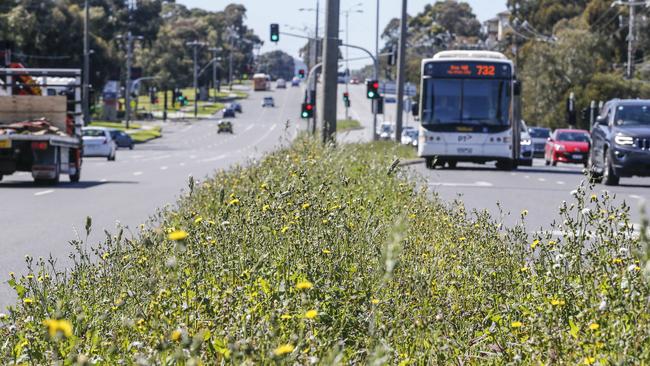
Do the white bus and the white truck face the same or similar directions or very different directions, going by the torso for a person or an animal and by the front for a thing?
very different directions

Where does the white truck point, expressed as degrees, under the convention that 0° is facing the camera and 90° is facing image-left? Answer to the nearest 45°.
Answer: approximately 180°

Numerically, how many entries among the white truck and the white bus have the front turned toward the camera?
1

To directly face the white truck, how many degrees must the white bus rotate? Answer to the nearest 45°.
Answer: approximately 45° to its right

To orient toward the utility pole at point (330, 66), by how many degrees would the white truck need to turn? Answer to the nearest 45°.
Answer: approximately 90° to its right

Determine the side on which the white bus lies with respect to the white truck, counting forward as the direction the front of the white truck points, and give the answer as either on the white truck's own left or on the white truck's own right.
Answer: on the white truck's own right

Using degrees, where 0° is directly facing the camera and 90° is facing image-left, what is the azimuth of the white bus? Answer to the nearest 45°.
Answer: approximately 0°
